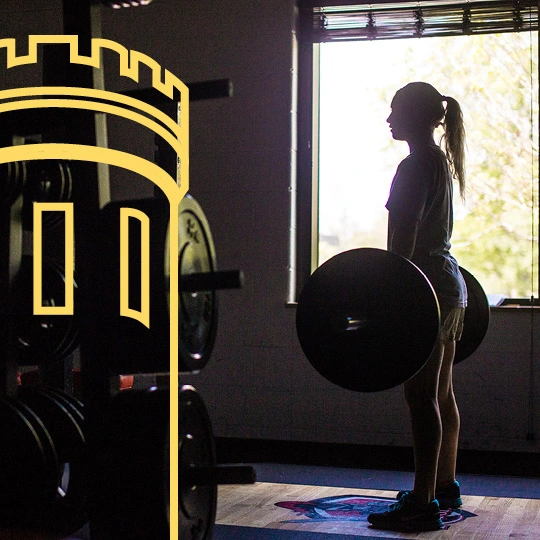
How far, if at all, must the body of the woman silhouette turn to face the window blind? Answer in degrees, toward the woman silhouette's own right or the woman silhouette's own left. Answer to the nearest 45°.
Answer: approximately 90° to the woman silhouette's own right

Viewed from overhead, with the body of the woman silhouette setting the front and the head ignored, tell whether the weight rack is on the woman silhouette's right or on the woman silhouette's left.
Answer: on the woman silhouette's left

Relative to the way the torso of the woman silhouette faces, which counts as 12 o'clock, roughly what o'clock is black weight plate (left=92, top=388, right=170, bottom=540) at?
The black weight plate is roughly at 10 o'clock from the woman silhouette.

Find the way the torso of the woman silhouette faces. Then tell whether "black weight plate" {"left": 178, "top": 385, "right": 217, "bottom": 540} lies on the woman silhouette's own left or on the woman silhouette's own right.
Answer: on the woman silhouette's own left

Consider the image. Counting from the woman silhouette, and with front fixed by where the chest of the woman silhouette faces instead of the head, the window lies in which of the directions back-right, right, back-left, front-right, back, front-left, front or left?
right

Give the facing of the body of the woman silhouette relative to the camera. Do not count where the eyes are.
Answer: to the viewer's left

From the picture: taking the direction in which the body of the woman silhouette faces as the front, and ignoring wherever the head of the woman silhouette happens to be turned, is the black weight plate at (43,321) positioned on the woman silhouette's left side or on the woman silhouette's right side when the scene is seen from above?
on the woman silhouette's left side

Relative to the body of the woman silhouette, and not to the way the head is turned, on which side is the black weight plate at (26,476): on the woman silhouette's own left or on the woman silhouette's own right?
on the woman silhouette's own left

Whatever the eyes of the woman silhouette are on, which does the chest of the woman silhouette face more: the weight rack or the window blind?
the weight rack
